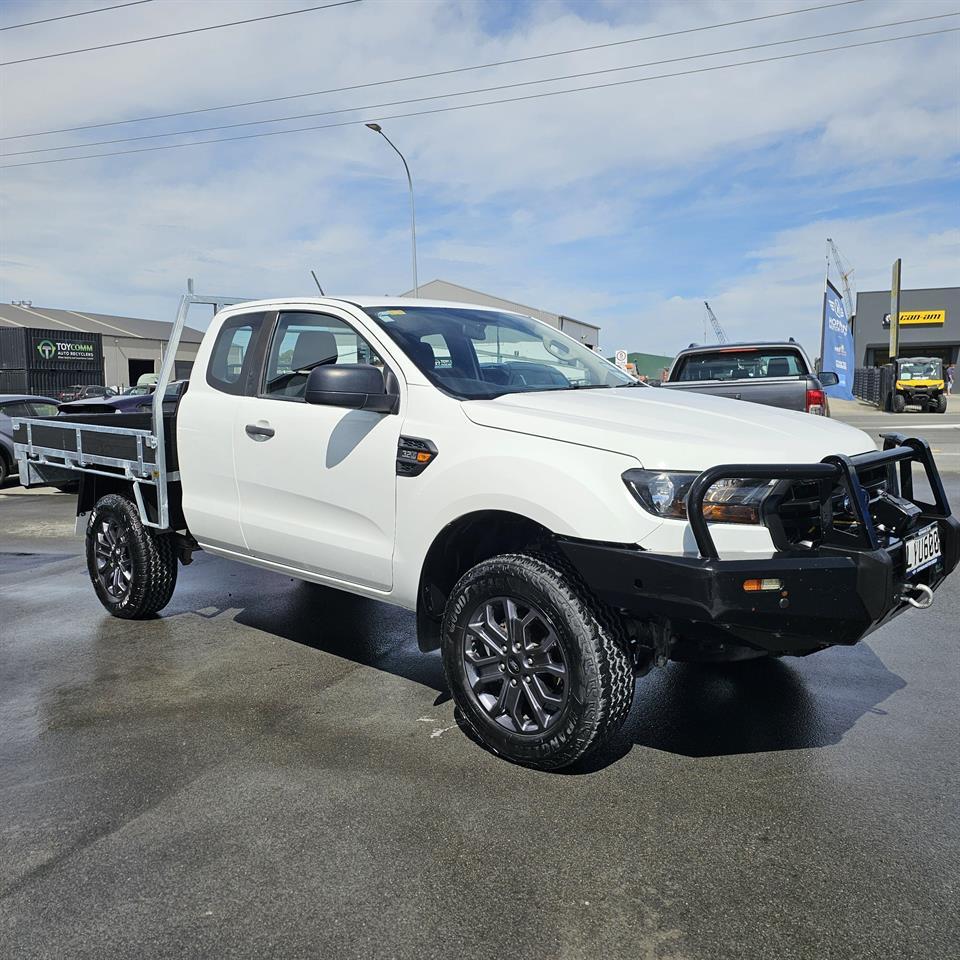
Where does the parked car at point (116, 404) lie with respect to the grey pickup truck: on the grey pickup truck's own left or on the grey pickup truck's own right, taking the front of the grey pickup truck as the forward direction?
on the grey pickup truck's own left

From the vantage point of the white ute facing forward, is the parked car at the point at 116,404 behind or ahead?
behind

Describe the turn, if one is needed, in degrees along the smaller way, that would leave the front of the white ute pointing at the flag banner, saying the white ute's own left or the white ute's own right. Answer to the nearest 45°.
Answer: approximately 90° to the white ute's own left

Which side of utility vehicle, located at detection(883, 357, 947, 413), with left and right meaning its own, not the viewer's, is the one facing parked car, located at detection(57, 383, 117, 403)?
right

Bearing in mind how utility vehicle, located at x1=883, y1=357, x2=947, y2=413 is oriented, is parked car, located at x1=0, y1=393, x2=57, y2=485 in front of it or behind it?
in front

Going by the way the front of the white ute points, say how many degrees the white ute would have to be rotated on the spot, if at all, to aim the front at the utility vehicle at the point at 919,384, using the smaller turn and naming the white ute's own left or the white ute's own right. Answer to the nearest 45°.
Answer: approximately 90° to the white ute's own left

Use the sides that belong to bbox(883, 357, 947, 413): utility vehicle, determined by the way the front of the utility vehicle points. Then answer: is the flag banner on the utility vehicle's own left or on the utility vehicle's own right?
on the utility vehicle's own right

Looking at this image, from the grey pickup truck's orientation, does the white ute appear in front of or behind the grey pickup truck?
behind

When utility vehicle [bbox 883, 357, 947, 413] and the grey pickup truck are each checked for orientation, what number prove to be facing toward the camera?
1

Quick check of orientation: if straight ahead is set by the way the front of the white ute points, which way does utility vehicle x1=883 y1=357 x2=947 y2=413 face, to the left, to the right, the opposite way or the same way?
to the right

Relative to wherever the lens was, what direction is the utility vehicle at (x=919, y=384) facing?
facing the viewer

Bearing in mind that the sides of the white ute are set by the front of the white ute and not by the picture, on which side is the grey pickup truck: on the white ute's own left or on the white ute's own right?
on the white ute's own left

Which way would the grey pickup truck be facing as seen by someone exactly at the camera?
facing away from the viewer

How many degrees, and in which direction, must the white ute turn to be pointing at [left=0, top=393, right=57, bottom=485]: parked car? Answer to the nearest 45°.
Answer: approximately 180°
